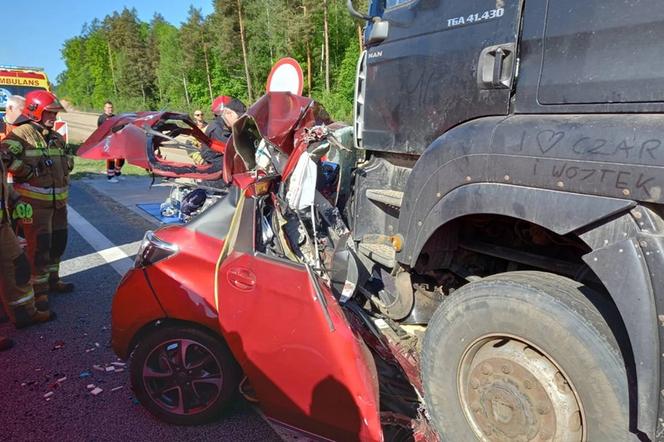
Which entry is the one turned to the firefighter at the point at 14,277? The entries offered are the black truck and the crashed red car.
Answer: the black truck

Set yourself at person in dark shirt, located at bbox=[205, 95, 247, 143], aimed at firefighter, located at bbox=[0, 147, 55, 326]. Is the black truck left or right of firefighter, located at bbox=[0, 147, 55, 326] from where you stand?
left

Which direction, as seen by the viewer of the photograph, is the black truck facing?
facing to the left of the viewer

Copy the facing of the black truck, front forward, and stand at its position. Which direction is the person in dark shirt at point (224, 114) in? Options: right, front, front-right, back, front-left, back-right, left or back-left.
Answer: front-right

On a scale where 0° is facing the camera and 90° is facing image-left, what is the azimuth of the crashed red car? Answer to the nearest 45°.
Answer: approximately 270°

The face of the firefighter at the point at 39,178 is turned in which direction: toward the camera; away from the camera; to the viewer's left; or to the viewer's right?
to the viewer's right

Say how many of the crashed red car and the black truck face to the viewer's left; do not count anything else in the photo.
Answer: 1
